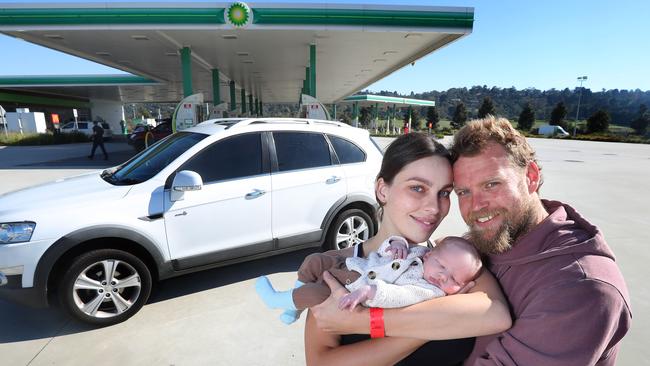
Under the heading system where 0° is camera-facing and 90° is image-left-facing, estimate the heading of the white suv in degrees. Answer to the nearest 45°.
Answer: approximately 45°

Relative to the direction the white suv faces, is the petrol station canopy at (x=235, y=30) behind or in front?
behind

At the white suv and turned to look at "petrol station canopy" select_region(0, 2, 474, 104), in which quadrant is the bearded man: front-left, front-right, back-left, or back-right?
back-right

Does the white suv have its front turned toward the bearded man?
no

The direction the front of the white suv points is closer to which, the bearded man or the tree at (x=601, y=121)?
the bearded man

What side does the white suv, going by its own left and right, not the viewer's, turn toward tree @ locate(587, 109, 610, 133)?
back
